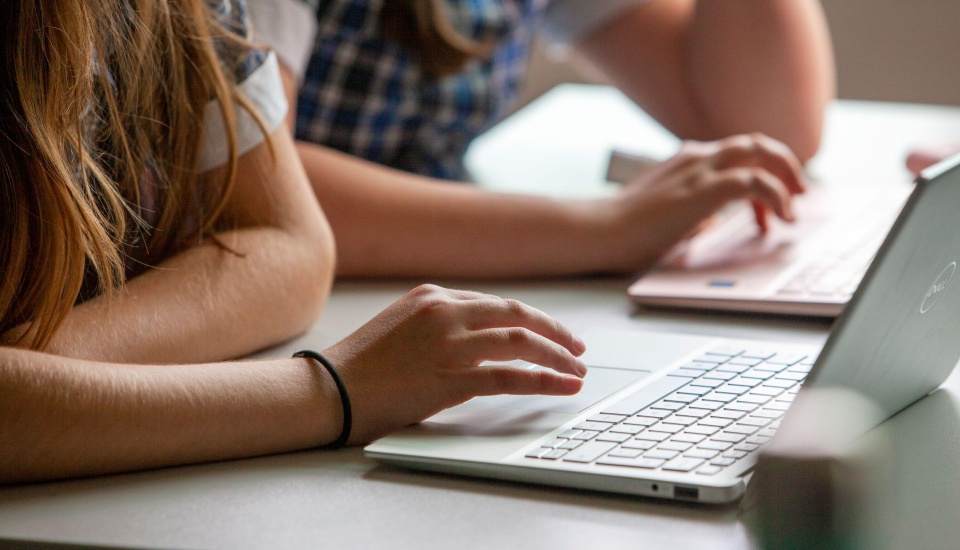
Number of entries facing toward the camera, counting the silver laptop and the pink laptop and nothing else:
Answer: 0

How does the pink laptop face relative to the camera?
to the viewer's left

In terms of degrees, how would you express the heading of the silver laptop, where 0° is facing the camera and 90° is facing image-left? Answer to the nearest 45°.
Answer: approximately 135°
